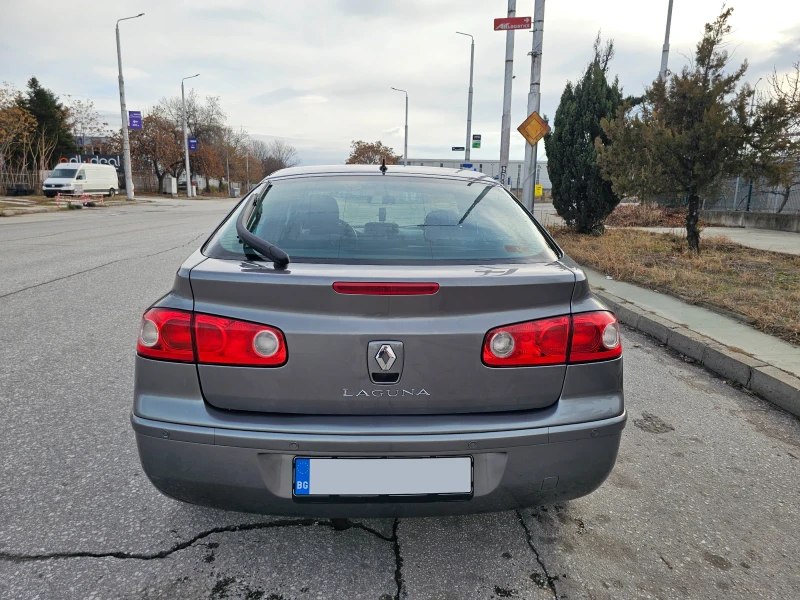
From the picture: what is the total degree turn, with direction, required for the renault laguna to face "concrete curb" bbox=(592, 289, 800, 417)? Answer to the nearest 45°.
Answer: approximately 45° to its right

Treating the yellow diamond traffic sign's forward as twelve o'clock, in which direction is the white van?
The white van is roughly at 4 o'clock from the yellow diamond traffic sign.

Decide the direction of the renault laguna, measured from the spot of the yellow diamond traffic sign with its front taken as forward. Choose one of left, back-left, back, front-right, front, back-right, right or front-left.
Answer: front

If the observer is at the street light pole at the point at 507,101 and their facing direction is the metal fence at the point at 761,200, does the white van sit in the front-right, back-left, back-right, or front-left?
back-left

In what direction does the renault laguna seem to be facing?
away from the camera

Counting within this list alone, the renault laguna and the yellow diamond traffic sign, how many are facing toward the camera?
1

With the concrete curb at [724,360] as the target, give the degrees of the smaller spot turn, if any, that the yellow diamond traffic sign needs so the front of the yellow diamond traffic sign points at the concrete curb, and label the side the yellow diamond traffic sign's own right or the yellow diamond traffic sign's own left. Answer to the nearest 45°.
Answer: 0° — it already faces it

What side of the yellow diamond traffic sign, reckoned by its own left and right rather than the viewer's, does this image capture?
front

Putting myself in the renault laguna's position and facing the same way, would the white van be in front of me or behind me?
in front

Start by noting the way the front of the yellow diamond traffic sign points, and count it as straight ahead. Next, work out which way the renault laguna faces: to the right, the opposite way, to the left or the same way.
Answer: the opposite way

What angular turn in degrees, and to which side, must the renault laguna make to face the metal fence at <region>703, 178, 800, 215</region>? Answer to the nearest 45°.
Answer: approximately 45° to its right
